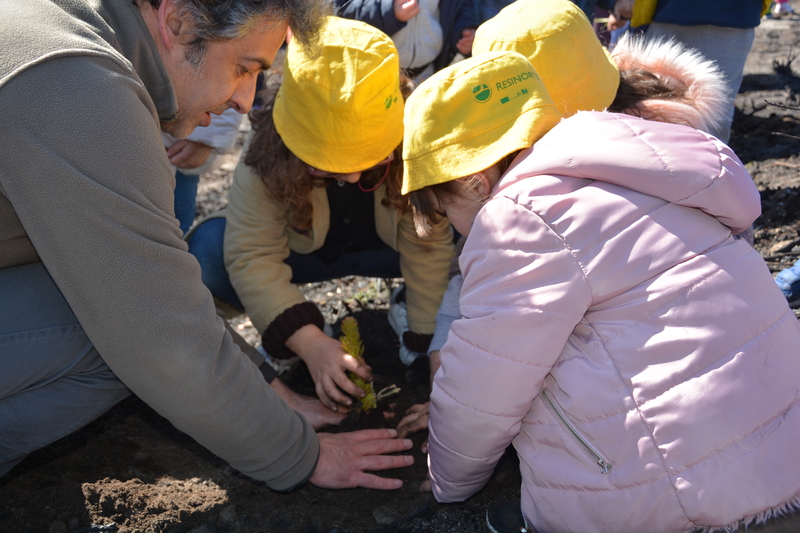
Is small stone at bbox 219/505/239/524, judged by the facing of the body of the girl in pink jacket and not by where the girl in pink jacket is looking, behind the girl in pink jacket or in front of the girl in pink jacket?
in front

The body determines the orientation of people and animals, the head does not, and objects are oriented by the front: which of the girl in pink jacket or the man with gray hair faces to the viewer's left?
the girl in pink jacket

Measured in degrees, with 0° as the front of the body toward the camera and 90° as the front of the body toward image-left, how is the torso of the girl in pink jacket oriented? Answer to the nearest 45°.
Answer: approximately 90°

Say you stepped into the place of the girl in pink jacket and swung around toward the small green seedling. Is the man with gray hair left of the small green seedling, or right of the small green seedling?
left

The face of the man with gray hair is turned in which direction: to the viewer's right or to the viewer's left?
to the viewer's right

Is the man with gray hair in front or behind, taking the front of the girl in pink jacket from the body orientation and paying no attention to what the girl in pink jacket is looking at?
in front

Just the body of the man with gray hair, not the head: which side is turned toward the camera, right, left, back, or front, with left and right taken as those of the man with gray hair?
right

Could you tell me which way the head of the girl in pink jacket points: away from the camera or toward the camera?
away from the camera

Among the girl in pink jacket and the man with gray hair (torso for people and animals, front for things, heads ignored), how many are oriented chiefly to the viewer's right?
1
